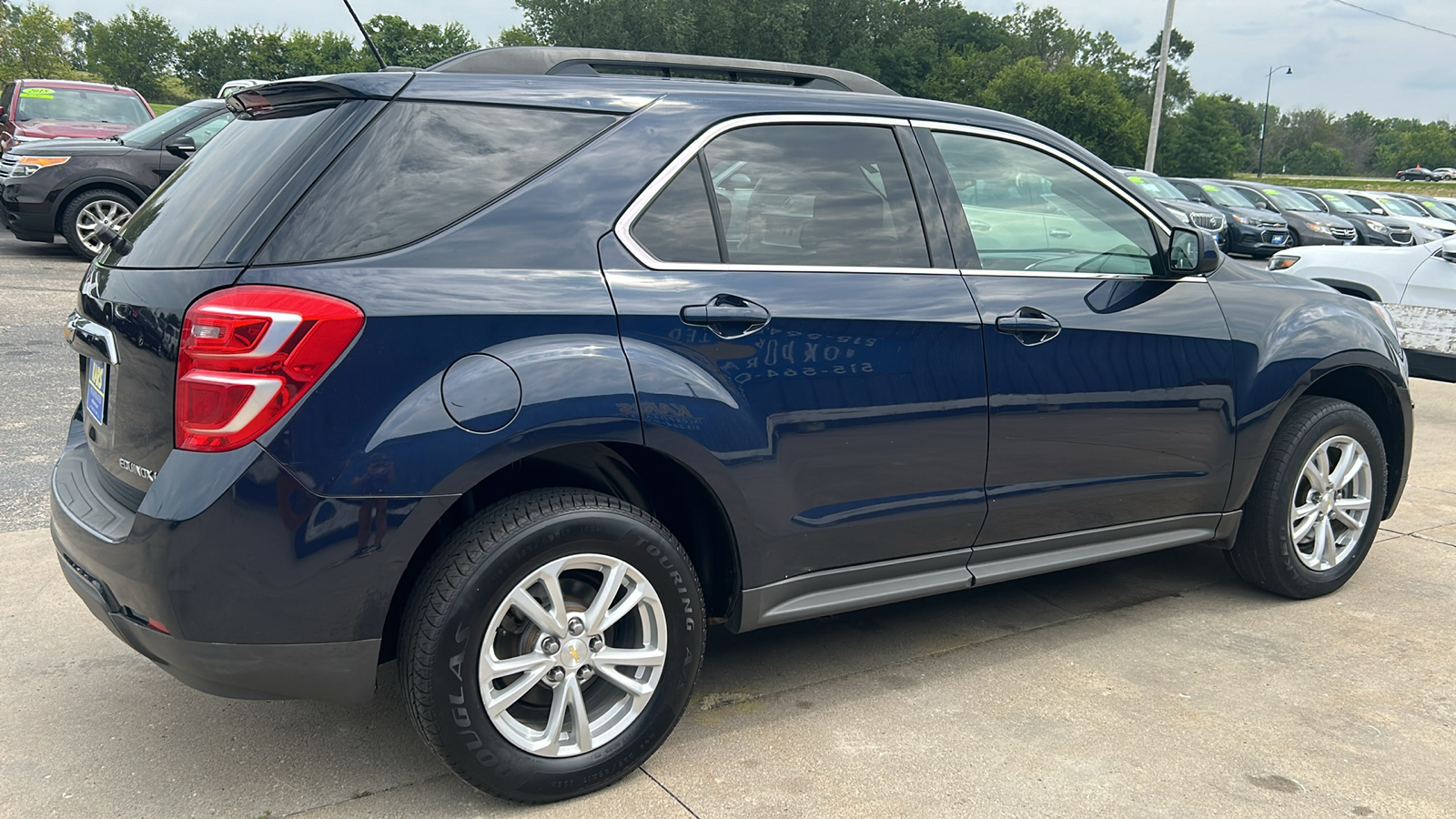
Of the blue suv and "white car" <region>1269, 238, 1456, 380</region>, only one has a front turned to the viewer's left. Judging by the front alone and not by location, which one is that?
the white car

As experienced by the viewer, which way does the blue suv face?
facing away from the viewer and to the right of the viewer

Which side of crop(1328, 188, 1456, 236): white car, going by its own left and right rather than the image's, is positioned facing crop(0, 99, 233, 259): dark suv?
right

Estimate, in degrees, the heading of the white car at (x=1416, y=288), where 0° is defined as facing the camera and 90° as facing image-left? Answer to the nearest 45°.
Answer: approximately 90°

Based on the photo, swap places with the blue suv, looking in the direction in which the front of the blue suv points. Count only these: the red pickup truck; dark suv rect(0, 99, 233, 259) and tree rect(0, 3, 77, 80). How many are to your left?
3

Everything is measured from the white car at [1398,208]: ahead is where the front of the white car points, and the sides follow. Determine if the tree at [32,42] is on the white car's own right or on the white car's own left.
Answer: on the white car's own right

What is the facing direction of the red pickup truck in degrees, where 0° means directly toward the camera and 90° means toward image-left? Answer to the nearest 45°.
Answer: approximately 315°

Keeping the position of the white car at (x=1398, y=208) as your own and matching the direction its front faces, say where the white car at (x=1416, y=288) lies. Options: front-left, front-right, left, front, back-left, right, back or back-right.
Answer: front-right

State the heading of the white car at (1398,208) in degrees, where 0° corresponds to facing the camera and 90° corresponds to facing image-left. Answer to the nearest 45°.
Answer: approximately 315°

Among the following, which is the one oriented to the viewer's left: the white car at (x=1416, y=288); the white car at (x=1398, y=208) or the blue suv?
the white car at (x=1416, y=288)

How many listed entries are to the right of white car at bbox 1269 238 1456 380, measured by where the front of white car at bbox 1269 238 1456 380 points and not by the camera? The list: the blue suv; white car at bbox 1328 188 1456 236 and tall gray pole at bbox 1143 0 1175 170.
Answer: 2

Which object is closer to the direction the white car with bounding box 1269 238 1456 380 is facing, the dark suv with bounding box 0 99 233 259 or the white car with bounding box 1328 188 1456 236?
the dark suv
